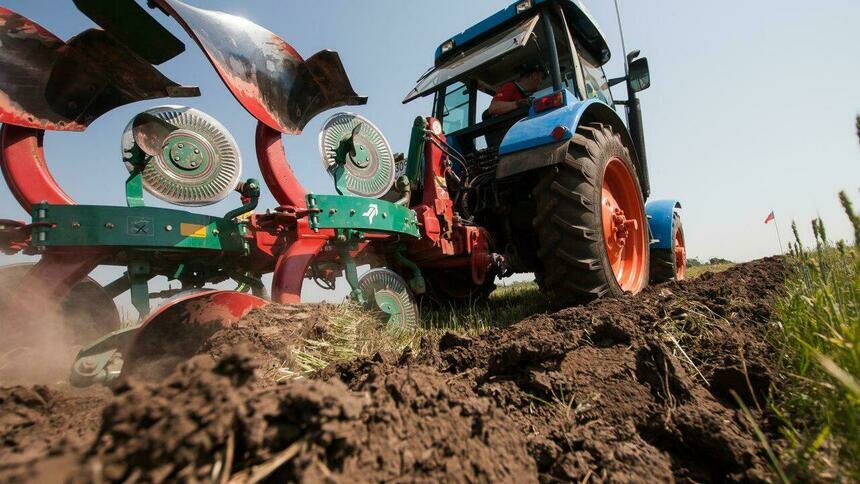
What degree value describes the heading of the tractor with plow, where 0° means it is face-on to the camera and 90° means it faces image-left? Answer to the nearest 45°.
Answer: approximately 225°
